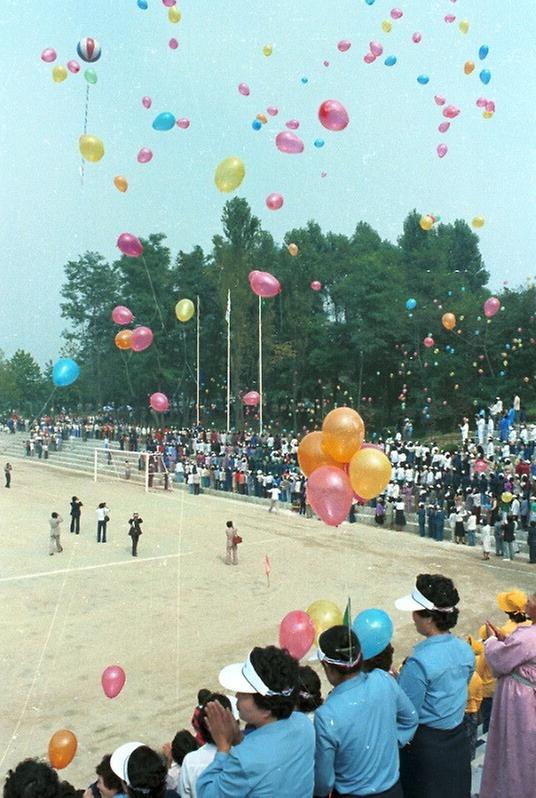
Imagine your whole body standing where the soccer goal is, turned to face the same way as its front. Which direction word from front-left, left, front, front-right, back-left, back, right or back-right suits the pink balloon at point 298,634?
front-left

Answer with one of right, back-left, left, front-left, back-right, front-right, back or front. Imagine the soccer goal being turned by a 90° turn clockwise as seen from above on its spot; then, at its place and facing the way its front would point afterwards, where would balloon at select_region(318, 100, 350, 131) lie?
back-left

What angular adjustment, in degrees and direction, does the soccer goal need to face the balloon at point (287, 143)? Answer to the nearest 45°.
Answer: approximately 45° to its left

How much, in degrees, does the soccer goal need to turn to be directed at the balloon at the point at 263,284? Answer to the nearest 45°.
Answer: approximately 45° to its left

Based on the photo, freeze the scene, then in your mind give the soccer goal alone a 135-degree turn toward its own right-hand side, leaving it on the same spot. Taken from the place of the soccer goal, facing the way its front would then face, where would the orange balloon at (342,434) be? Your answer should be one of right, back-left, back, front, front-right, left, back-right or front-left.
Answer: back

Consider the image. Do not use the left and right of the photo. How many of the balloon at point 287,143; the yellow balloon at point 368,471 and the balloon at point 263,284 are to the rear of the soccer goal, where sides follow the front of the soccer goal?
0

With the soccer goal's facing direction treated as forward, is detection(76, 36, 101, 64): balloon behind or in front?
in front
